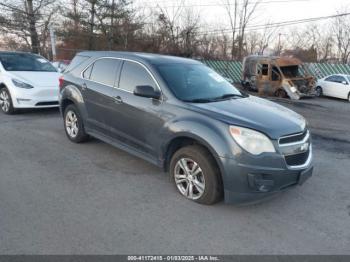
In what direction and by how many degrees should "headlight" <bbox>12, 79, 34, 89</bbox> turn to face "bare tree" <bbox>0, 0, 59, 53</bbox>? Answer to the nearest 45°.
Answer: approximately 135° to its left

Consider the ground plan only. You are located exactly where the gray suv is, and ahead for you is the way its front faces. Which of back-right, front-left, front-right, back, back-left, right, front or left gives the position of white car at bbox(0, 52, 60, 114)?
back

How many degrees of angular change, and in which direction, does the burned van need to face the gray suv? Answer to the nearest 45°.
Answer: approximately 45° to its right

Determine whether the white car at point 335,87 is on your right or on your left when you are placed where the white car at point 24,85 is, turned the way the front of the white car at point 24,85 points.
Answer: on your left

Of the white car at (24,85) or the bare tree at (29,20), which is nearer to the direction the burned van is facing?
the white car

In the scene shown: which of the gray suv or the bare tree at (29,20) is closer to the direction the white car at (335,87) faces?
the gray suv

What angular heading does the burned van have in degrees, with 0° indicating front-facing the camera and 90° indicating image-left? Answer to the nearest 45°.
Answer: approximately 315°

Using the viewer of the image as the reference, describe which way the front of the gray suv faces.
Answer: facing the viewer and to the right of the viewer

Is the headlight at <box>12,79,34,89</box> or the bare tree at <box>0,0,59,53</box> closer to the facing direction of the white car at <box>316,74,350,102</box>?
the headlight

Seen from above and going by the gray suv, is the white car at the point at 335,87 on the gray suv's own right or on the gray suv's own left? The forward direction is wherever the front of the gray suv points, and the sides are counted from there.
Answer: on the gray suv's own left
